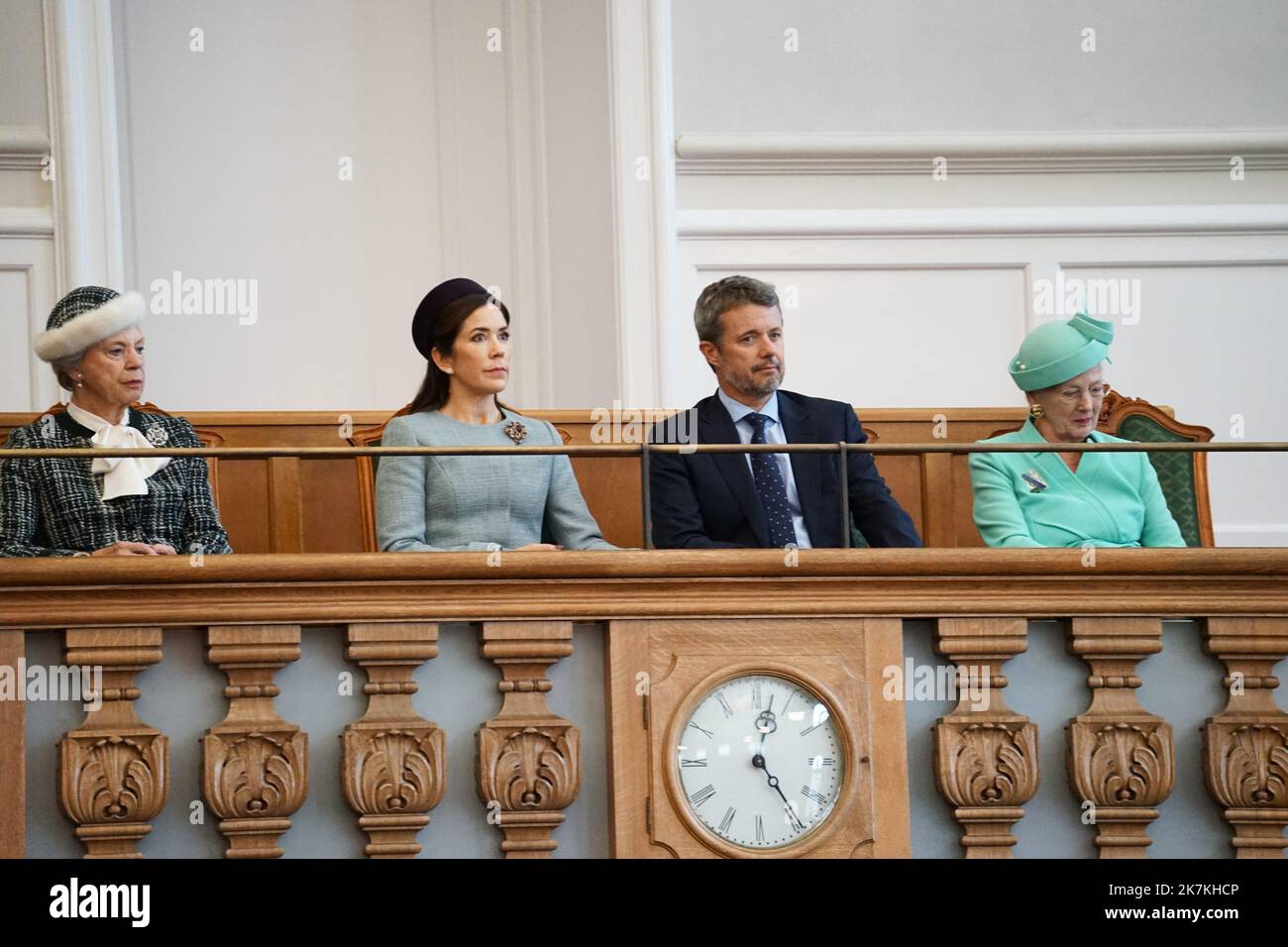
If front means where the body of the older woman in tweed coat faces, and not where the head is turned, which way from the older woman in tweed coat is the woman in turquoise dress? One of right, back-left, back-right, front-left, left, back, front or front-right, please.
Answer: front-left

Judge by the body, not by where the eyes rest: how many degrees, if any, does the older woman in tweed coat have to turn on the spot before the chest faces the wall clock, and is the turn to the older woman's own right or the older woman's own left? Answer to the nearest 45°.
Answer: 0° — they already face it

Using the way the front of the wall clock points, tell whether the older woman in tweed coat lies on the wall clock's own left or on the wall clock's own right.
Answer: on the wall clock's own right

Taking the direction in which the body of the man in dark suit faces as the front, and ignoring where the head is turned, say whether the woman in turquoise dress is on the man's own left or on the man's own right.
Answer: on the man's own left

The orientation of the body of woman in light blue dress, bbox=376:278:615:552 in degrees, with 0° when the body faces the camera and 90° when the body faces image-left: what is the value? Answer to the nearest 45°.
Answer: approximately 315°

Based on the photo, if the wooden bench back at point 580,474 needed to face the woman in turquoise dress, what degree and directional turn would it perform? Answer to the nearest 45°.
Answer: approximately 45° to its left

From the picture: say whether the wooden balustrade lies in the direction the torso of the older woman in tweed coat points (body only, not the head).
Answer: yes

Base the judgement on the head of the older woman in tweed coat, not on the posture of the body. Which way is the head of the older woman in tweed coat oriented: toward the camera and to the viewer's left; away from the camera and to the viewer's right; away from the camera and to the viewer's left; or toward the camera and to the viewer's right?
toward the camera and to the viewer's right

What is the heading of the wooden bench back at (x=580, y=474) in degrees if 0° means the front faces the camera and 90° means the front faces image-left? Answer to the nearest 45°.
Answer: approximately 0°

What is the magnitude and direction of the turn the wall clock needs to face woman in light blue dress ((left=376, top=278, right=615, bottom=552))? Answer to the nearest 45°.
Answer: approximately 135° to its right

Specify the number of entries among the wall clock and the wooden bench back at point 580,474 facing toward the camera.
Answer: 2

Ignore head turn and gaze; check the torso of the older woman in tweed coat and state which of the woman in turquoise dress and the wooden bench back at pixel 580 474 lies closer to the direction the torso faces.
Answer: the woman in turquoise dress
